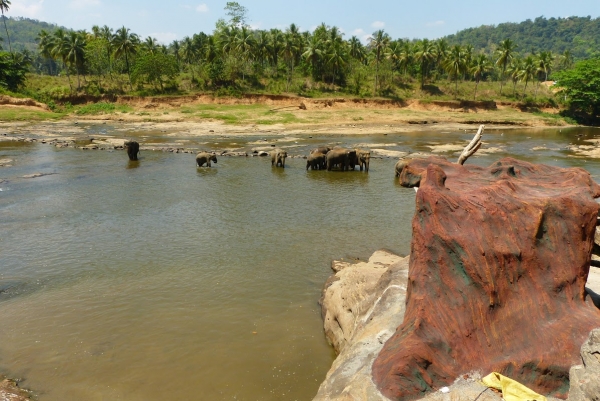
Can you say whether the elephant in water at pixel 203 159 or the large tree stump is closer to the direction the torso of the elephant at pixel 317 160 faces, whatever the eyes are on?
the elephant in water

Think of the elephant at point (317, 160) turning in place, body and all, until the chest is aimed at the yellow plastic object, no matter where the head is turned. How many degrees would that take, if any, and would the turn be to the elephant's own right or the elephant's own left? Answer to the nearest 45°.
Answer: approximately 90° to the elephant's own left

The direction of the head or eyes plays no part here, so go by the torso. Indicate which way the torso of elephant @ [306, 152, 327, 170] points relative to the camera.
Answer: to the viewer's left

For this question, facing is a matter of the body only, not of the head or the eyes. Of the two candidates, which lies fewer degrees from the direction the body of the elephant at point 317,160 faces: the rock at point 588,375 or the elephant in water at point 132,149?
the elephant in water

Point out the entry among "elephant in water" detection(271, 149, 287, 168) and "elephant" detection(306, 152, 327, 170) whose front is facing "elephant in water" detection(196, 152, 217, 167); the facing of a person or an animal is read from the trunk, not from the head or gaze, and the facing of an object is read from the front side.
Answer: the elephant

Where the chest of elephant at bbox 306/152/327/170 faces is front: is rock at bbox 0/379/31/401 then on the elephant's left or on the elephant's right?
on the elephant's left

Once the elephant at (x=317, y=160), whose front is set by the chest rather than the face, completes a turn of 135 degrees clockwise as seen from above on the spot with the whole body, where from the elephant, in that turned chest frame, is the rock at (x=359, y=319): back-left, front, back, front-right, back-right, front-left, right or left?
back-right
